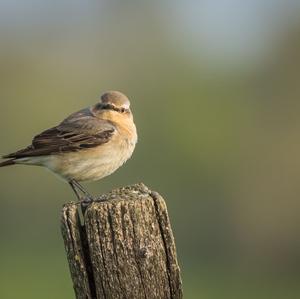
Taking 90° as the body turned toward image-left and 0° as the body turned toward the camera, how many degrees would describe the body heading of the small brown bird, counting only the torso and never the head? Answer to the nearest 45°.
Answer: approximately 270°
